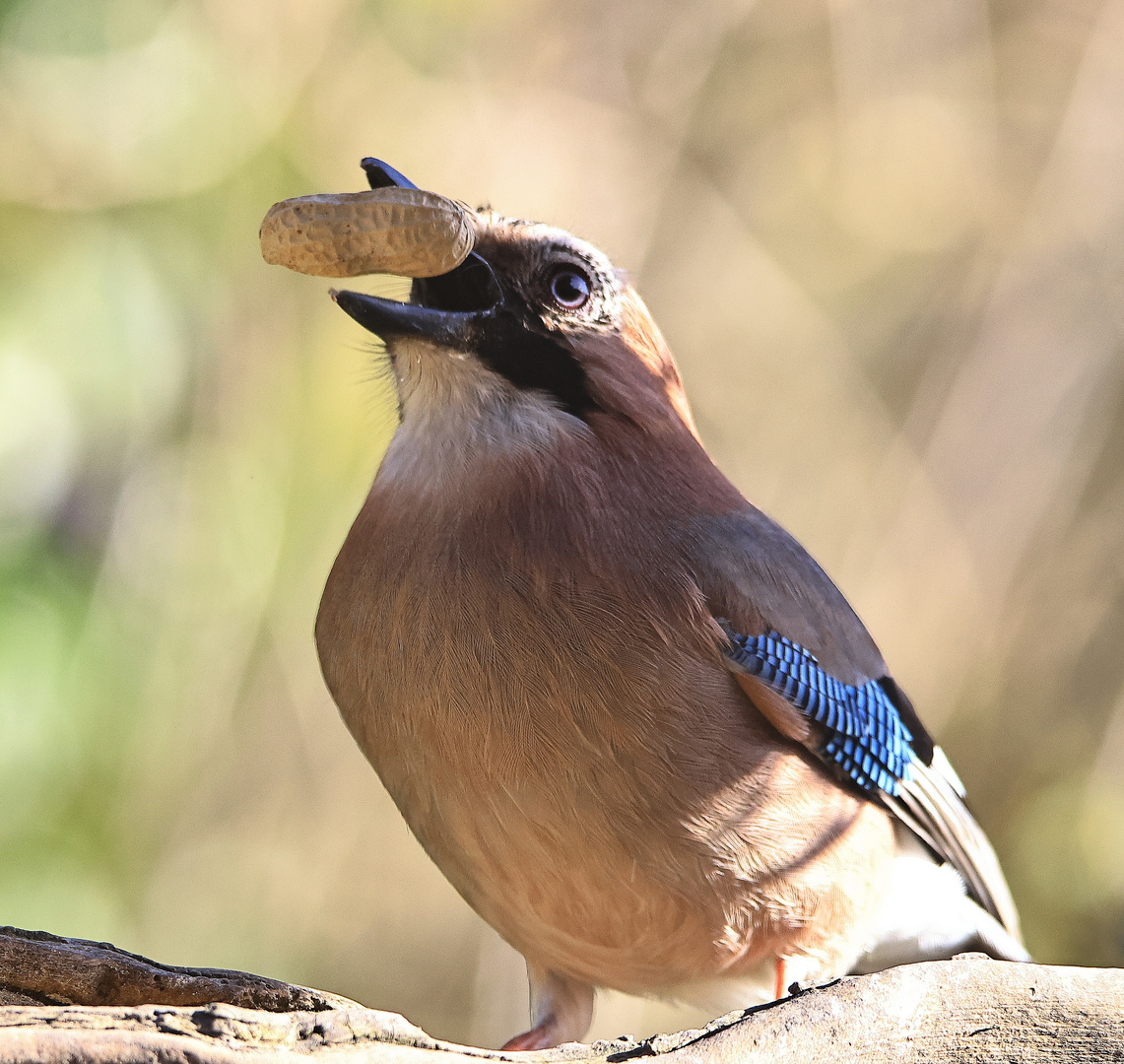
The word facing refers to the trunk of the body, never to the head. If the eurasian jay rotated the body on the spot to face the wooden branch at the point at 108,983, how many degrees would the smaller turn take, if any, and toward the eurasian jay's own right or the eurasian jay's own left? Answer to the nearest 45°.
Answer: approximately 45° to the eurasian jay's own right
